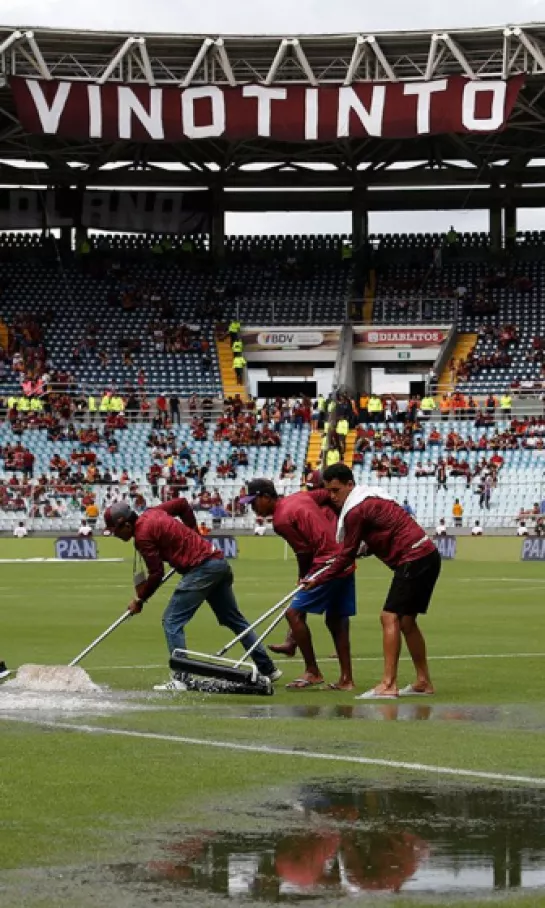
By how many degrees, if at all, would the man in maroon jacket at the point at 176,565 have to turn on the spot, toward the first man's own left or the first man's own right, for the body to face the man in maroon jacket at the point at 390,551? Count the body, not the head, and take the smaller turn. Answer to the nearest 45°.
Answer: approximately 135° to the first man's own left

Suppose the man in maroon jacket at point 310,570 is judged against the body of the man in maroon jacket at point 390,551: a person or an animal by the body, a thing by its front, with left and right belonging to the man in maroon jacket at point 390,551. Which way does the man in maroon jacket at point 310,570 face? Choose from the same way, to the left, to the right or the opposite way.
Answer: the same way

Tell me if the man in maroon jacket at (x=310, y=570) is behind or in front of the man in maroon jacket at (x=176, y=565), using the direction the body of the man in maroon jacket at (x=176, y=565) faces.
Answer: behind

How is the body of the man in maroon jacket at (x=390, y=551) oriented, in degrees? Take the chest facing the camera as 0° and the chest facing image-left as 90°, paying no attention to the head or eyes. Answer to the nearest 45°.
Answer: approximately 90°

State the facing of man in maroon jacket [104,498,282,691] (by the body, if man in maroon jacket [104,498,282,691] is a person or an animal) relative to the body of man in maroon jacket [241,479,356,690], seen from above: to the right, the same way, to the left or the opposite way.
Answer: the same way

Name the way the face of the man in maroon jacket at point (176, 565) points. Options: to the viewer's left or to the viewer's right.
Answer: to the viewer's left

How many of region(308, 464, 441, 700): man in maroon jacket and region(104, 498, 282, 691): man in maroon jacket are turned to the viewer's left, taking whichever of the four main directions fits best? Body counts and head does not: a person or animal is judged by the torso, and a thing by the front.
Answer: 2

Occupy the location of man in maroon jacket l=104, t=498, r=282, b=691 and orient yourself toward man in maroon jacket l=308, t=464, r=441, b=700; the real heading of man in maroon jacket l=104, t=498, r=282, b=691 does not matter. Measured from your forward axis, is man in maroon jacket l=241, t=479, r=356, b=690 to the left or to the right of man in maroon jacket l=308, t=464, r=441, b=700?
left

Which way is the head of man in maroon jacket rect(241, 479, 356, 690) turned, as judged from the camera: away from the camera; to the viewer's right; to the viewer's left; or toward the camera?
to the viewer's left

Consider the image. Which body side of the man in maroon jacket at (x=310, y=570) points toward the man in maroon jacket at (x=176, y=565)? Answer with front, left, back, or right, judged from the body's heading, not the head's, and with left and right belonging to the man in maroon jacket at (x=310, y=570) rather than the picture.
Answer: front

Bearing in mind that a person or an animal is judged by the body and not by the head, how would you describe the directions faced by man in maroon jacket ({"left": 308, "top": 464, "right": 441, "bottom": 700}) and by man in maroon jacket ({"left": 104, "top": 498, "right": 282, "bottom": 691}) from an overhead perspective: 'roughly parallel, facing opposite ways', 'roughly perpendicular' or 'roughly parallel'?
roughly parallel

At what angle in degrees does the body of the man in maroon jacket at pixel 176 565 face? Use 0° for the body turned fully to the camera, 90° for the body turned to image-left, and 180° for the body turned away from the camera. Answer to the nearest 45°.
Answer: approximately 90°

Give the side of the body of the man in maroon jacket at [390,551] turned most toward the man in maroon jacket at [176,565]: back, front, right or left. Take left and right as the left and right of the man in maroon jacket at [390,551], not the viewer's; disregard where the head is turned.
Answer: front

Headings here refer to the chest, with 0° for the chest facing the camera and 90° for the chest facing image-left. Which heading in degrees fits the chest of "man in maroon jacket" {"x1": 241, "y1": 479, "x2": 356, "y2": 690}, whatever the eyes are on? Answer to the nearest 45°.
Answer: approximately 90°
